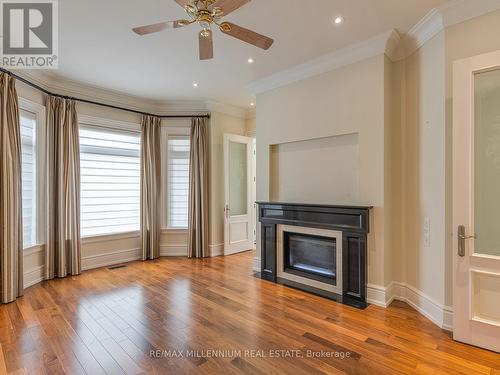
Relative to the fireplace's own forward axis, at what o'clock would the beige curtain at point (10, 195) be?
The beige curtain is roughly at 1 o'clock from the fireplace.

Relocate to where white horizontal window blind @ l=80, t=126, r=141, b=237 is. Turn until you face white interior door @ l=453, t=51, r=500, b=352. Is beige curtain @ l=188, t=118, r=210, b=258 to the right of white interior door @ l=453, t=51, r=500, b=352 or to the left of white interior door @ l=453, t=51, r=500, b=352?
left

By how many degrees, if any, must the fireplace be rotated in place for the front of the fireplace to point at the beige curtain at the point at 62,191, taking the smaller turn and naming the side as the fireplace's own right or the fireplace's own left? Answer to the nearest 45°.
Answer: approximately 45° to the fireplace's own right

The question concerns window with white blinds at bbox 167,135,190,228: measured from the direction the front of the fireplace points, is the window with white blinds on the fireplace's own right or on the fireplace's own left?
on the fireplace's own right

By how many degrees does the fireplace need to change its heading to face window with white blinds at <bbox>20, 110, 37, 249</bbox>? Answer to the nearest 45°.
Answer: approximately 45° to its right

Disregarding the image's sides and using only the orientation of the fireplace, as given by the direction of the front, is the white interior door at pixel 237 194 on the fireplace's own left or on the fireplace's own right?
on the fireplace's own right

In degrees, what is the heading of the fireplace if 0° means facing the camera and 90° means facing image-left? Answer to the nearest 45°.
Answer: approximately 45°

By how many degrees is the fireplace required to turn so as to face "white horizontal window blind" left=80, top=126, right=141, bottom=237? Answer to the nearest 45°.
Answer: approximately 45° to its right

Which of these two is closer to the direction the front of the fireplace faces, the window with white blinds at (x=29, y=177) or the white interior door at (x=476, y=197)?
the window with white blinds
